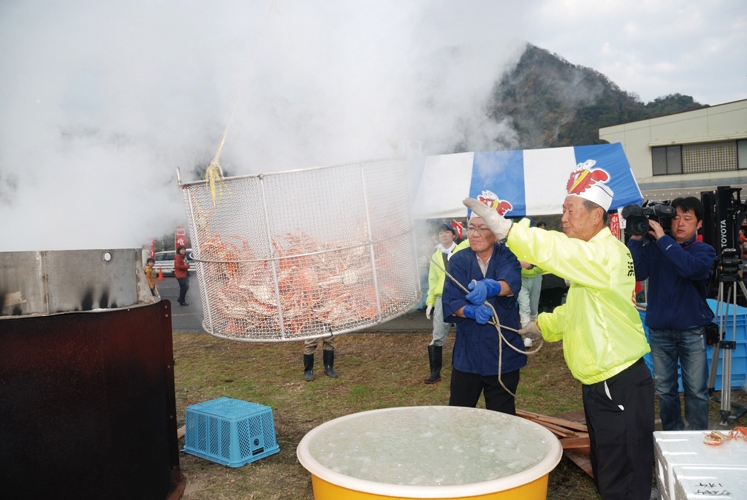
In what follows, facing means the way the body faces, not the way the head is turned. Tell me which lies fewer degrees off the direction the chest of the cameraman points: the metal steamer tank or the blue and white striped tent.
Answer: the metal steamer tank

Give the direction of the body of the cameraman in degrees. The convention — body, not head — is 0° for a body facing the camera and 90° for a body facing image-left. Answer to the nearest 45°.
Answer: approximately 45°

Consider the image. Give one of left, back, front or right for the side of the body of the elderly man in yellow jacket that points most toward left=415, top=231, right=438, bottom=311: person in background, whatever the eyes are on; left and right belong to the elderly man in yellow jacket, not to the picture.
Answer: right

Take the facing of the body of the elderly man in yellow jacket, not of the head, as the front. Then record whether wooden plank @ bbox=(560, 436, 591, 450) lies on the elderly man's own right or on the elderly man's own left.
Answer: on the elderly man's own right

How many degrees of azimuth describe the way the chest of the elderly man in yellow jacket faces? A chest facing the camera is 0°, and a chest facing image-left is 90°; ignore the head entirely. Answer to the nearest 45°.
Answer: approximately 90°

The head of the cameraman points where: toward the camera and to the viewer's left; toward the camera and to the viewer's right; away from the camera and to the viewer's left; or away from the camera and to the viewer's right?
toward the camera and to the viewer's left

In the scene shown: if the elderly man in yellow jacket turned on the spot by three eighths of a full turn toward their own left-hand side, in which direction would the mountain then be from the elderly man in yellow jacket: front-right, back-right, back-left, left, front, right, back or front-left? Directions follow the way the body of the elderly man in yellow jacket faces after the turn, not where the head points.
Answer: back-left

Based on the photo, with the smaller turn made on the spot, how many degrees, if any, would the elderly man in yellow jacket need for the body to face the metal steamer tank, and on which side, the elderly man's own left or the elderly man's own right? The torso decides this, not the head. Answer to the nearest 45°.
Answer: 0° — they already face it

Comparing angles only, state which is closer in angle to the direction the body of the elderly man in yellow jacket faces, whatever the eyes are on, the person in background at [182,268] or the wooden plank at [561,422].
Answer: the person in background

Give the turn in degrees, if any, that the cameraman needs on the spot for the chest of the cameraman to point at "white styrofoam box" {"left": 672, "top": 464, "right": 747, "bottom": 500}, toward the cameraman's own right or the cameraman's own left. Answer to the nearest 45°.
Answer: approximately 45° to the cameraman's own left

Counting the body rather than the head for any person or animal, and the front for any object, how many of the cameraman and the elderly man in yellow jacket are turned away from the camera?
0

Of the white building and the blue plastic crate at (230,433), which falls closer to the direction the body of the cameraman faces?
the blue plastic crate

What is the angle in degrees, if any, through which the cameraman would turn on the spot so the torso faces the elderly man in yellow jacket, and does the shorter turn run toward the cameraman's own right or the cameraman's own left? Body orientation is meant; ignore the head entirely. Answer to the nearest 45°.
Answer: approximately 45° to the cameraman's own left

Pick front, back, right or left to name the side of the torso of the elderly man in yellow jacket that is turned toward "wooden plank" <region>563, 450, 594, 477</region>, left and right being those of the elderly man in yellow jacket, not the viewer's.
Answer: right
